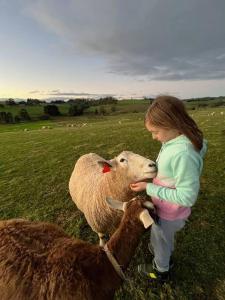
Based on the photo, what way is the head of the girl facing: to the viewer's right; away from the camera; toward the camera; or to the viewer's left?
to the viewer's left

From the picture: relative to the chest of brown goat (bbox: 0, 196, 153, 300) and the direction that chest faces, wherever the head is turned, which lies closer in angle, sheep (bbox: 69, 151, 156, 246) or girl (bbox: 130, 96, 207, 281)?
the girl

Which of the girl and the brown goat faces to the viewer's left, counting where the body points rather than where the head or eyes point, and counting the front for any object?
the girl

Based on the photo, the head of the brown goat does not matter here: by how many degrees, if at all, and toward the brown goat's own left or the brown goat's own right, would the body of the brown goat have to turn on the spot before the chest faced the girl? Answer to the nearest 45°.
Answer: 0° — it already faces them

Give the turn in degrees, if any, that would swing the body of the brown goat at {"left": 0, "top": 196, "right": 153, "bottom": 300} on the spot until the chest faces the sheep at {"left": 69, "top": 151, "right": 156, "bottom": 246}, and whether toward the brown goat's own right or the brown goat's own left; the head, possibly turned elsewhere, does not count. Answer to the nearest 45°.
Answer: approximately 45° to the brown goat's own left

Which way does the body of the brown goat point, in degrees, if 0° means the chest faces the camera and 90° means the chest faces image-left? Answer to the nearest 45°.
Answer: approximately 270°

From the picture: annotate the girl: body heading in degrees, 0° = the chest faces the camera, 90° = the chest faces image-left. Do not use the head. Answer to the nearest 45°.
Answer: approximately 90°
